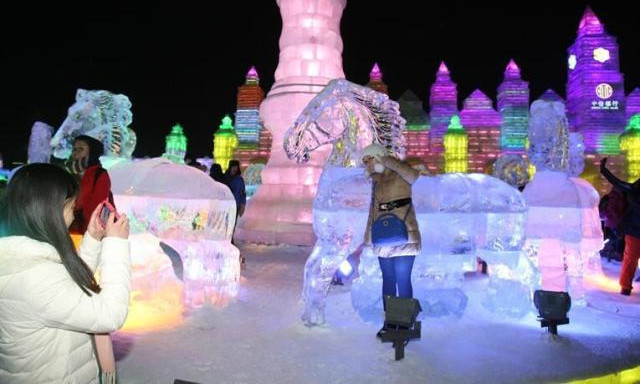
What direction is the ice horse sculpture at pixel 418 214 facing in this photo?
to the viewer's left

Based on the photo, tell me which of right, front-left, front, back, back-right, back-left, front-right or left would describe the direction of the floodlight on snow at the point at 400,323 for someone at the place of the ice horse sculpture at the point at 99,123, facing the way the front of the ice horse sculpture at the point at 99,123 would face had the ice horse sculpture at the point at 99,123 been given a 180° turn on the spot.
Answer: front-right

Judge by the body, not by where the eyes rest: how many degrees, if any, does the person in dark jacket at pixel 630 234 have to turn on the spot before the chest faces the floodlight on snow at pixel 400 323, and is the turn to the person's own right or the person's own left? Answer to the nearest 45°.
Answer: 0° — they already face it

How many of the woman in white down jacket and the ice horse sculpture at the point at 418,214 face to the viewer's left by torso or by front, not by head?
1

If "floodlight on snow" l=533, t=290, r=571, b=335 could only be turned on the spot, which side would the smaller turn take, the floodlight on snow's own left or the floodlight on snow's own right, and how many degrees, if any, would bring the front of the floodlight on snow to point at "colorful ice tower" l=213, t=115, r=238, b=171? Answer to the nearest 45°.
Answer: approximately 45° to the floodlight on snow's own left

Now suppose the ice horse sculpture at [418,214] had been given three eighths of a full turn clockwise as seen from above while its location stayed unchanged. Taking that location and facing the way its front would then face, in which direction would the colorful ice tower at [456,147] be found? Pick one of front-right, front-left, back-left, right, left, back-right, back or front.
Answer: front-left

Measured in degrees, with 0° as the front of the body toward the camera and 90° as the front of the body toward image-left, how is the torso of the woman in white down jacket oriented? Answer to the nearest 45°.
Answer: approximately 225°

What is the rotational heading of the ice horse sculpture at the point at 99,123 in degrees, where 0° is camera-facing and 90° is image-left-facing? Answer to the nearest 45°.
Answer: approximately 90°

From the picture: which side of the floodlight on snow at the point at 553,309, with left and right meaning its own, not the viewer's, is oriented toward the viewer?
back

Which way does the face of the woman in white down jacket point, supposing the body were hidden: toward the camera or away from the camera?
away from the camera

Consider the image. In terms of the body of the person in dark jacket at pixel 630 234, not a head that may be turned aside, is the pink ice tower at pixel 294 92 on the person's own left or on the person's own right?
on the person's own right
